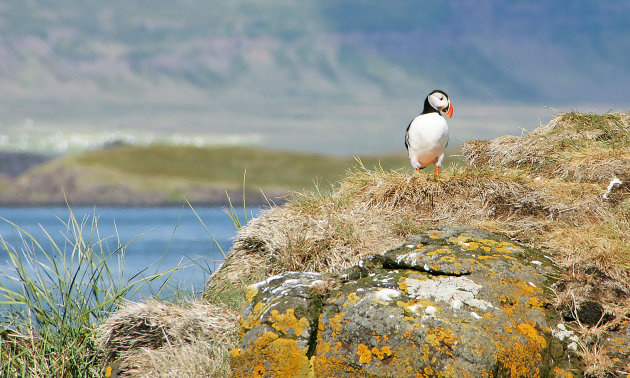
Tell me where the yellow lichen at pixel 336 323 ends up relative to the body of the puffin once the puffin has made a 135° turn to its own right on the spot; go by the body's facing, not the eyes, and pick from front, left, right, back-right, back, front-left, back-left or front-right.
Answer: left

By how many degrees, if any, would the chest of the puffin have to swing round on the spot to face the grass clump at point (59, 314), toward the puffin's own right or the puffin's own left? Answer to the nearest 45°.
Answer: approximately 90° to the puffin's own right

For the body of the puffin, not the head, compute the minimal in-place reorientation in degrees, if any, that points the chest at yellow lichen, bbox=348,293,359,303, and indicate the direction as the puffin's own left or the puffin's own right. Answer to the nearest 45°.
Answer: approximately 45° to the puffin's own right

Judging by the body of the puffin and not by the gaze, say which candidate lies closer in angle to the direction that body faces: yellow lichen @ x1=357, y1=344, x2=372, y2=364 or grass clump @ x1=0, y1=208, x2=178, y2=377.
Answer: the yellow lichen

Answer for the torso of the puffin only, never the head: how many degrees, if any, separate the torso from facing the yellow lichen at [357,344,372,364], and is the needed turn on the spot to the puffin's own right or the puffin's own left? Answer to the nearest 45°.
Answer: approximately 45° to the puffin's own right

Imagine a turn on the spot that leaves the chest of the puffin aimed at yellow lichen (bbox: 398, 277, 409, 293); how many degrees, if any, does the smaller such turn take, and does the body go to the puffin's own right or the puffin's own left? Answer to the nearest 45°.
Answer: approximately 45° to the puffin's own right

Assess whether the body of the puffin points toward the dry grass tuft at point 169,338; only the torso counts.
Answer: no

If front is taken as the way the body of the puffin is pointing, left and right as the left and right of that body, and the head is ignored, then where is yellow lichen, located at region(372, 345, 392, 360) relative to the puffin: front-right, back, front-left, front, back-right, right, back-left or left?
front-right

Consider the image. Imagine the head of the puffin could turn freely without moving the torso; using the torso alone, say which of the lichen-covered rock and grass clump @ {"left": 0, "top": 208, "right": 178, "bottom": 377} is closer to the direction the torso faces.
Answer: the lichen-covered rock

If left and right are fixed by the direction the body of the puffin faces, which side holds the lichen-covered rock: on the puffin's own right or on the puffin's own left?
on the puffin's own right

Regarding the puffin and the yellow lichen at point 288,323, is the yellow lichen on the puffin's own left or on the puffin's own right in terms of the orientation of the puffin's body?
on the puffin's own right

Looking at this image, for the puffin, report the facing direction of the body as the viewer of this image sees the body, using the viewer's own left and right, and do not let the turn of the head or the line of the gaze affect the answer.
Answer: facing the viewer and to the right of the viewer
